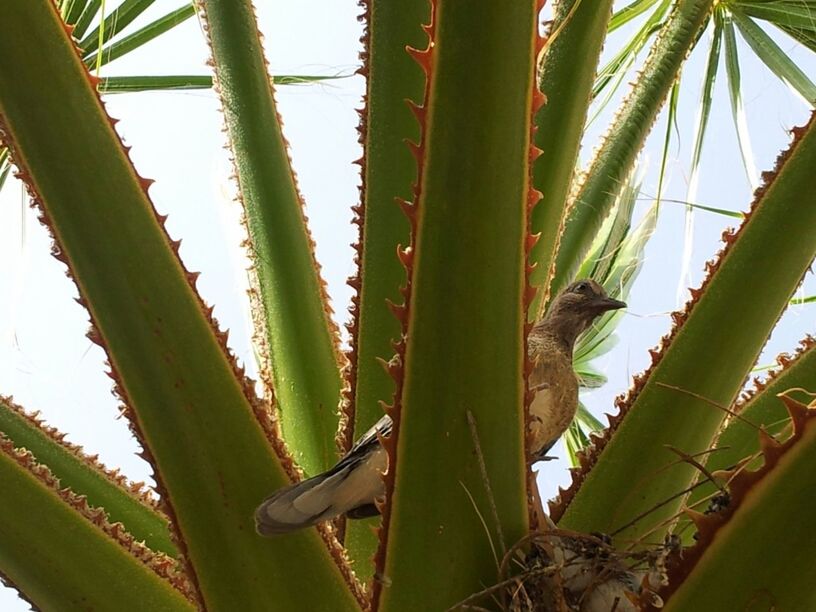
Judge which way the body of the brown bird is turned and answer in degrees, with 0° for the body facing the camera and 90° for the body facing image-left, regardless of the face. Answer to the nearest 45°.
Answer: approximately 270°
